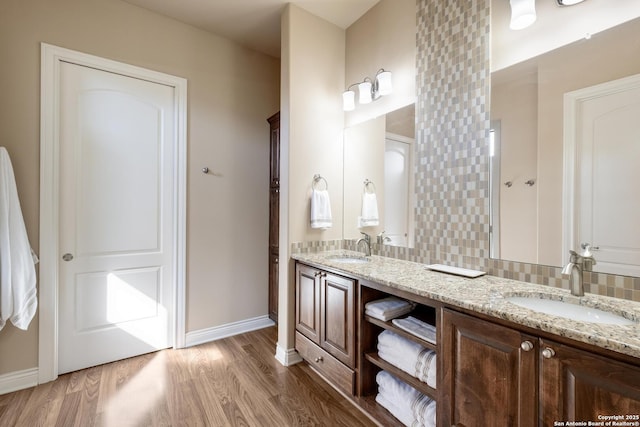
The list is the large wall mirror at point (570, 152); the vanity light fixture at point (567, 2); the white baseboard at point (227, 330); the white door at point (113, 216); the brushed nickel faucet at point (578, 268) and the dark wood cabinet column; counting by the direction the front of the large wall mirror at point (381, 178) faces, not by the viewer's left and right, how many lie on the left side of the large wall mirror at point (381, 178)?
3

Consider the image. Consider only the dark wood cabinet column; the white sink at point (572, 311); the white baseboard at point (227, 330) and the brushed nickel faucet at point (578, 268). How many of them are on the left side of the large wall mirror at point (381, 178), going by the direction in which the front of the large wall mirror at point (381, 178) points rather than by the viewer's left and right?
2

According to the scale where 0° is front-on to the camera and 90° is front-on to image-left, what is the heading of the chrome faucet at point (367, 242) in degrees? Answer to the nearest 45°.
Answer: approximately 45°

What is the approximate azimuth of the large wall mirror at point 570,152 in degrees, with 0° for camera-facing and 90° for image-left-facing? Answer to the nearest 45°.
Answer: approximately 45°

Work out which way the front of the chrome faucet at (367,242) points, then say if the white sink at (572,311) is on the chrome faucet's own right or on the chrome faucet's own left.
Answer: on the chrome faucet's own left

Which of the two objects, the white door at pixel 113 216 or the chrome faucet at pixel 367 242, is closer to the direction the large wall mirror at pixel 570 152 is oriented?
the white door

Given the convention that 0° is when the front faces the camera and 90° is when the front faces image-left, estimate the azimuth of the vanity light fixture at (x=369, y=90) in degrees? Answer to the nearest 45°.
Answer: approximately 45°

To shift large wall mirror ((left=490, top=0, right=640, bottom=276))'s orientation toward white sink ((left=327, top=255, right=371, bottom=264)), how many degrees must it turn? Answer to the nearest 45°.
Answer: approximately 45° to its right

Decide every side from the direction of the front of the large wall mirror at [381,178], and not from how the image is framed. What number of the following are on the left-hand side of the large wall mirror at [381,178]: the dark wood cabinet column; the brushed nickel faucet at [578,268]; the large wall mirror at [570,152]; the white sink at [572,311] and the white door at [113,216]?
3

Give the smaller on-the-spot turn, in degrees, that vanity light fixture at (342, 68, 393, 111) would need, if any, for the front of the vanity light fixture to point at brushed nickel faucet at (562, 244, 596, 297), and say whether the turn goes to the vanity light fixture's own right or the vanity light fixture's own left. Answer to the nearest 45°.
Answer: approximately 90° to the vanity light fixture's own left
